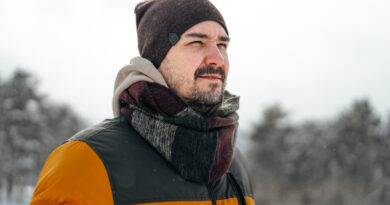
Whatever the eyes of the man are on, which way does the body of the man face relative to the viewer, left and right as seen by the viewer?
facing the viewer and to the right of the viewer

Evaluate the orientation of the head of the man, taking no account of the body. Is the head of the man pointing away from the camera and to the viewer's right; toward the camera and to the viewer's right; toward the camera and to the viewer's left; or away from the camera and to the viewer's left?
toward the camera and to the viewer's right
